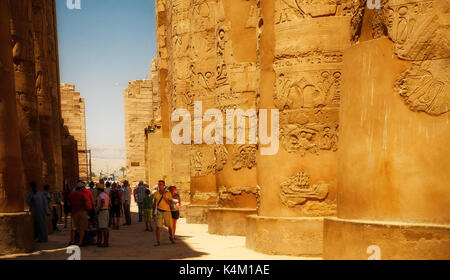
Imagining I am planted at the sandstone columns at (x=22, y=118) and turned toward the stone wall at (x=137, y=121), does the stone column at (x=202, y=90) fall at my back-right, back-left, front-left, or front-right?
front-right

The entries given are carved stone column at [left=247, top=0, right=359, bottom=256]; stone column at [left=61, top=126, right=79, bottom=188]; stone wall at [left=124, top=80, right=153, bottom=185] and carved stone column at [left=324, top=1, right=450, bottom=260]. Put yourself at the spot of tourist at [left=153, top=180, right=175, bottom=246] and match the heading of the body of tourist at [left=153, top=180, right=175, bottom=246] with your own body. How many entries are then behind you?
2

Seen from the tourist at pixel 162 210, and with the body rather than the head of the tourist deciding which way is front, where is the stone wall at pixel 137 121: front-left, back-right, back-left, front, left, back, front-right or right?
back

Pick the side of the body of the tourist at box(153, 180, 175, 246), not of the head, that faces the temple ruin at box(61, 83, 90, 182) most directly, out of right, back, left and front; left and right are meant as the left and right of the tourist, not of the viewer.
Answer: back

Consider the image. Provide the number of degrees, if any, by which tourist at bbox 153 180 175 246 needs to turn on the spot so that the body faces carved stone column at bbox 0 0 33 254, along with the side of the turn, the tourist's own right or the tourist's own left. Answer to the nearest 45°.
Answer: approximately 45° to the tourist's own right

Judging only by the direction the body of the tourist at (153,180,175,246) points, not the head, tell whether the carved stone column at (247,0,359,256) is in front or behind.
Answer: in front

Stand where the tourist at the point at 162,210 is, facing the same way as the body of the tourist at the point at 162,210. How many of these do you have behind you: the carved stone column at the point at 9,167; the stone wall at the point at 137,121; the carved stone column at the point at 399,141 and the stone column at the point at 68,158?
2

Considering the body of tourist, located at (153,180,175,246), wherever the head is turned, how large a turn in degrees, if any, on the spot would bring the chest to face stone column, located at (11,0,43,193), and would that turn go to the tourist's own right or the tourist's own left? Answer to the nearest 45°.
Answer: approximately 135° to the tourist's own right

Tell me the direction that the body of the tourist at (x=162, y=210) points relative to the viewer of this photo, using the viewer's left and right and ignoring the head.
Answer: facing the viewer

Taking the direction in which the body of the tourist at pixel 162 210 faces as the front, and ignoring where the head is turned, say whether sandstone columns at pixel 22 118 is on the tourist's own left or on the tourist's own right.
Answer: on the tourist's own right

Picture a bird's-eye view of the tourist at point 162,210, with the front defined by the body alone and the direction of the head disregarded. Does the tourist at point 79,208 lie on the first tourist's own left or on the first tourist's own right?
on the first tourist's own right

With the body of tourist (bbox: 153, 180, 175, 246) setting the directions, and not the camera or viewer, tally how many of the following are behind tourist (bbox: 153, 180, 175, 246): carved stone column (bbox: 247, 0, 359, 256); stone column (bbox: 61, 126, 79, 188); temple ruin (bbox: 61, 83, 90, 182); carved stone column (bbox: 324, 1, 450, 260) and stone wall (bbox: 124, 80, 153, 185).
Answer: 3

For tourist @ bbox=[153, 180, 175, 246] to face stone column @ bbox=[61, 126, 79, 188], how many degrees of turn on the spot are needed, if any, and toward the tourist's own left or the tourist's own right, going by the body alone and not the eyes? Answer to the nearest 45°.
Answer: approximately 180°
